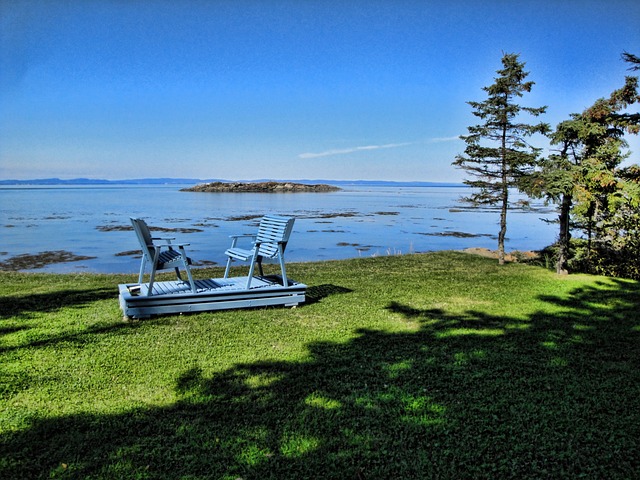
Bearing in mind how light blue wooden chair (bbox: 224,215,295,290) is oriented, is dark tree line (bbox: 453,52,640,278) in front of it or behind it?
behind

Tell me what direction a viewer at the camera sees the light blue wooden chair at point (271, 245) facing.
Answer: facing the viewer and to the left of the viewer
